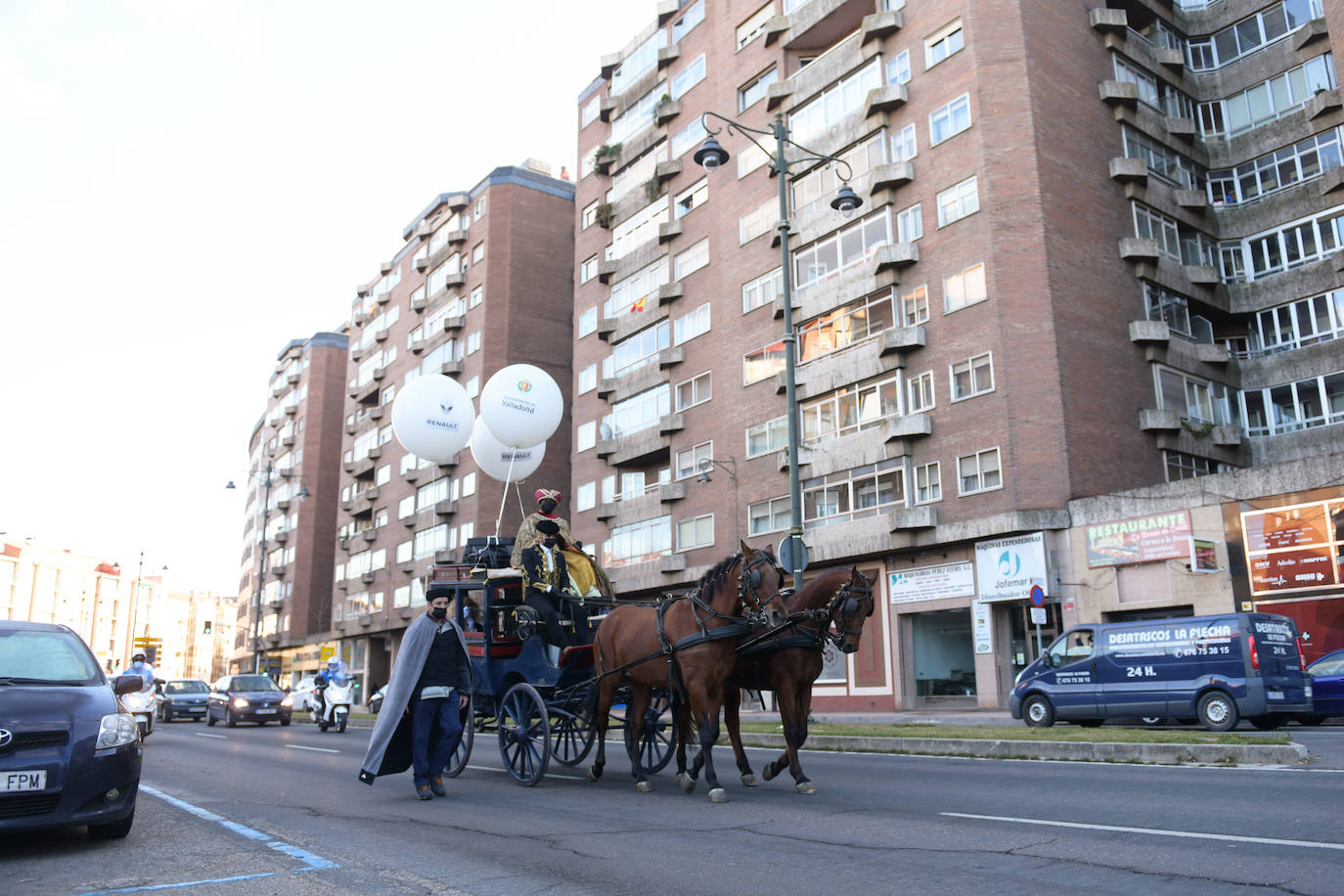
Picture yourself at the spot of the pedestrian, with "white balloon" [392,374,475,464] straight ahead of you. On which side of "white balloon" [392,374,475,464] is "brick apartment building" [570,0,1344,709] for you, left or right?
right

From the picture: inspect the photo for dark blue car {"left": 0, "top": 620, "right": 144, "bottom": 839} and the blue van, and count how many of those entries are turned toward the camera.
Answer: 1

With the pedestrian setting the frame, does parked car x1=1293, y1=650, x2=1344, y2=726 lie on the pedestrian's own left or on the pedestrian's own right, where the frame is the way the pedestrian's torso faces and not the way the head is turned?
on the pedestrian's own left

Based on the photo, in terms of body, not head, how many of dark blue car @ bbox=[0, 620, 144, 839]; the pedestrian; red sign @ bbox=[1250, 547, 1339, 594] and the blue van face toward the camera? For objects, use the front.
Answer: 3

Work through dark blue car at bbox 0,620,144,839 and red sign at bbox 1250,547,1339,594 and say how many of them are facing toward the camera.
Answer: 2

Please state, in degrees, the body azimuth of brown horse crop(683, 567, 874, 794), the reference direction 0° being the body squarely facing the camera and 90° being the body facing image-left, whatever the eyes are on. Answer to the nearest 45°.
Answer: approximately 315°

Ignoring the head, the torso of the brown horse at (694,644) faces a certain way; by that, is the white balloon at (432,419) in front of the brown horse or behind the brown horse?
behind

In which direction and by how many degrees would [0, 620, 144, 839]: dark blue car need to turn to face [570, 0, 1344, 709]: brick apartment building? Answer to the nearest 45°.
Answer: approximately 135° to its left

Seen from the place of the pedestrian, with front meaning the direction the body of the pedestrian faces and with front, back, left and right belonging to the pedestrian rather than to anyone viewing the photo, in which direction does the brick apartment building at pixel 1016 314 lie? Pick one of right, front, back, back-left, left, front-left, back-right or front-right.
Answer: back-left
